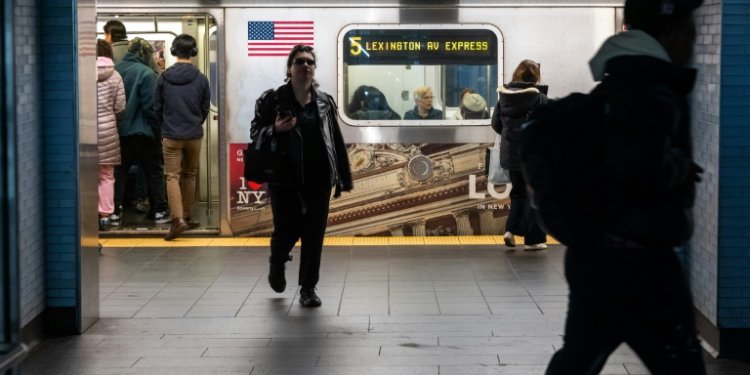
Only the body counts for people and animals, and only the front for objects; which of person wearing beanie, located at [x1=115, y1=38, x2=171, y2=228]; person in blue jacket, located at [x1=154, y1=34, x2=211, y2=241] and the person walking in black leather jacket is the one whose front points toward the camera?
the person walking in black leather jacket

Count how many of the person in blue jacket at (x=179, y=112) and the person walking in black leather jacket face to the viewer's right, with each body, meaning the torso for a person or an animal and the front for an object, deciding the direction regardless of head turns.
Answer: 0

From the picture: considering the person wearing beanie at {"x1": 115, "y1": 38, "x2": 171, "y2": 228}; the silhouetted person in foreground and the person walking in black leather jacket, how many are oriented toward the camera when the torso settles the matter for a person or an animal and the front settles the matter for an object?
1

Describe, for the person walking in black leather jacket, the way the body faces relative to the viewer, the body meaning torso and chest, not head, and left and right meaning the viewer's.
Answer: facing the viewer

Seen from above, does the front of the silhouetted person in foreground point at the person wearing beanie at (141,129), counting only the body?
no

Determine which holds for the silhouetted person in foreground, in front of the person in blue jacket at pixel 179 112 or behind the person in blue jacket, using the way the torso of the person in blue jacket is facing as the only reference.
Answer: behind

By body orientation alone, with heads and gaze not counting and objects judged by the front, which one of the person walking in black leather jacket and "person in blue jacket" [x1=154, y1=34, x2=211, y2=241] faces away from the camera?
the person in blue jacket

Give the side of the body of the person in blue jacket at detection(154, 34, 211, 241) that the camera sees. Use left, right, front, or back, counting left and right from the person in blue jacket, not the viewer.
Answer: back

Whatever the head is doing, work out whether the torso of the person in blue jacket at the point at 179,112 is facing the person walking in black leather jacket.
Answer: no

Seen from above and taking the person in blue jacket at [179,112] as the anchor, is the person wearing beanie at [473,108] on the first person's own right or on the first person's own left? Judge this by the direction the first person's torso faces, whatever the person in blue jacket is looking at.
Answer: on the first person's own right

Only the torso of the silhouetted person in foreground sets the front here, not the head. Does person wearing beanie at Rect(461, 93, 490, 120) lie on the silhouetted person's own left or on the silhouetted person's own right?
on the silhouetted person's own left

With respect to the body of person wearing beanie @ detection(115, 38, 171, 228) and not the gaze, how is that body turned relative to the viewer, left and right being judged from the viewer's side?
facing away from the viewer and to the right of the viewer

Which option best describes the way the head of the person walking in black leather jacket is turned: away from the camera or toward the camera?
toward the camera

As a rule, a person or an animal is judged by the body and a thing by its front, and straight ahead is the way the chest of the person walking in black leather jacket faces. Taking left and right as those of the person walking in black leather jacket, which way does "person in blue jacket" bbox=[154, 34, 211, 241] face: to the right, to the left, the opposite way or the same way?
the opposite way

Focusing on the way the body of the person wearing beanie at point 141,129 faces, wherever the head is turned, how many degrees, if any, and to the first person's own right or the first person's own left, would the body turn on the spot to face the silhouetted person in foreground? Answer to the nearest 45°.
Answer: approximately 135° to the first person's own right
